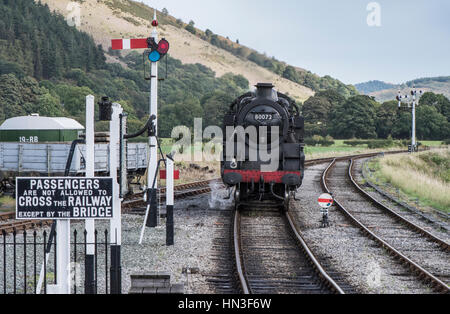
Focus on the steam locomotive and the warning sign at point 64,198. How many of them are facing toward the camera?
2

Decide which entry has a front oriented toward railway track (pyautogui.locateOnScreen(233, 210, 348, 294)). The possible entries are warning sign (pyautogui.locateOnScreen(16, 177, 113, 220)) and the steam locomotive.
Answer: the steam locomotive

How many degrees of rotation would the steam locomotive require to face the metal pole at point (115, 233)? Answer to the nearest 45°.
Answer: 0° — it already faces it

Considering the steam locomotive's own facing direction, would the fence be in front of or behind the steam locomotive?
in front

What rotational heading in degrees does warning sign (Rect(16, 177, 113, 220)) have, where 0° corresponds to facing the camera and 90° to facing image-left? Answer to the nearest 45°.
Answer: approximately 0°

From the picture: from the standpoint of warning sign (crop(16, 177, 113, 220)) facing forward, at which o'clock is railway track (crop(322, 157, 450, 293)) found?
The railway track is roughly at 8 o'clock from the warning sign.

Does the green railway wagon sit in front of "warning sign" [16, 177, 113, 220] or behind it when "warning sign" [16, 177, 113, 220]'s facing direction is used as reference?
behind

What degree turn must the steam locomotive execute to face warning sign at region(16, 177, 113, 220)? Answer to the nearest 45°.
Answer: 0° — it already faces it

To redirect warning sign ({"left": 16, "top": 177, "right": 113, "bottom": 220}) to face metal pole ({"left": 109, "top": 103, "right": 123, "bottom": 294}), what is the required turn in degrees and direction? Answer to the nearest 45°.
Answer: approximately 135° to its left
